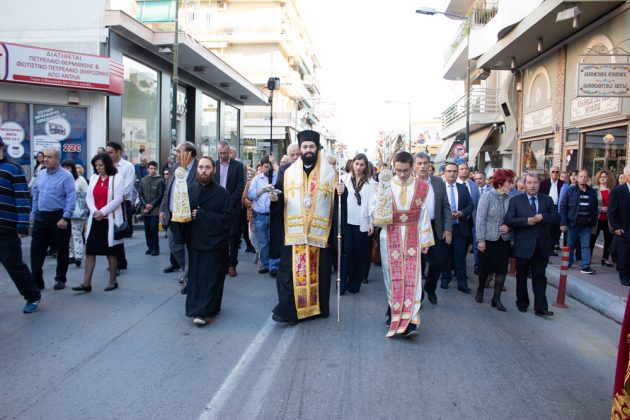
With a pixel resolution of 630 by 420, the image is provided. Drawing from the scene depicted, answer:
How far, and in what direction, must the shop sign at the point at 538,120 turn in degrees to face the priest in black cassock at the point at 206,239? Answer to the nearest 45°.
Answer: approximately 45° to its left

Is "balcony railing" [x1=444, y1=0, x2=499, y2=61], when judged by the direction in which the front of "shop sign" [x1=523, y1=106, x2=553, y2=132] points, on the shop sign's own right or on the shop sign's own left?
on the shop sign's own right

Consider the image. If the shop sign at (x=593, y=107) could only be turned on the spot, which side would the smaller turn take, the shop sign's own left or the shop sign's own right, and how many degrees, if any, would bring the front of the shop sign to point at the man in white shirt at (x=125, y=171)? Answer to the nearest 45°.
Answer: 0° — it already faces them

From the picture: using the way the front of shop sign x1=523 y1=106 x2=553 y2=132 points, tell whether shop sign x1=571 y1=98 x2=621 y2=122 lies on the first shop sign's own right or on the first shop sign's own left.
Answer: on the first shop sign's own left

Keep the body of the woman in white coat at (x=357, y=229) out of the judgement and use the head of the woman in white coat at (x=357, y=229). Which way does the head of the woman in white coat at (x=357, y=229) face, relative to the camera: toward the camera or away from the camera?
toward the camera

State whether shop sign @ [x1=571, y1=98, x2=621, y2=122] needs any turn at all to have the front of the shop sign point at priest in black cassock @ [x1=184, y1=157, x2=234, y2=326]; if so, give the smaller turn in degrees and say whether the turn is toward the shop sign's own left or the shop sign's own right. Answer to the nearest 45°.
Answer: approximately 45° to the shop sign's own left

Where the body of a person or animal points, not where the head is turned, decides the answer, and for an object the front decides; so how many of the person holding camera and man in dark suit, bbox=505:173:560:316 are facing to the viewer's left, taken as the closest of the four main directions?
0

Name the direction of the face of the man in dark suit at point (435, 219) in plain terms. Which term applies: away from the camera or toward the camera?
toward the camera

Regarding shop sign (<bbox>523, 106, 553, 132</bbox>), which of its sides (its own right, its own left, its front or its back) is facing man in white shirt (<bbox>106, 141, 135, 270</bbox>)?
front

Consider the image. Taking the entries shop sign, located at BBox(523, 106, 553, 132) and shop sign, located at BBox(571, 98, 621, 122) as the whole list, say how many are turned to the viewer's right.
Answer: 0

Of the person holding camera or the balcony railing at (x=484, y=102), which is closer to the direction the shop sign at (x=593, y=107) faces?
the person holding camera

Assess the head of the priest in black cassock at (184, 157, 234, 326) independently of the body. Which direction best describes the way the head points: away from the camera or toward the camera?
toward the camera

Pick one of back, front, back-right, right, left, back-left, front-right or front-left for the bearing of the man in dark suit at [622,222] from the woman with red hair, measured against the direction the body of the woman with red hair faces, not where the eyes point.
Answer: left

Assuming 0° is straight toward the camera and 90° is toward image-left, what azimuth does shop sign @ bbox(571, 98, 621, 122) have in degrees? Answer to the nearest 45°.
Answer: approximately 45°

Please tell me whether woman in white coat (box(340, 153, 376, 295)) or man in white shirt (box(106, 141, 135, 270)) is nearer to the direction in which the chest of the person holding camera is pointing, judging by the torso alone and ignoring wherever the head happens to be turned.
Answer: the woman in white coat

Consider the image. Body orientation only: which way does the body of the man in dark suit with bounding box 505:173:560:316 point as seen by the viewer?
toward the camera

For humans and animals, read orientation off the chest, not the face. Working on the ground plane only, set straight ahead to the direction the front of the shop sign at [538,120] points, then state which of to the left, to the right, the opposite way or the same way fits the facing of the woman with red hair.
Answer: to the left
